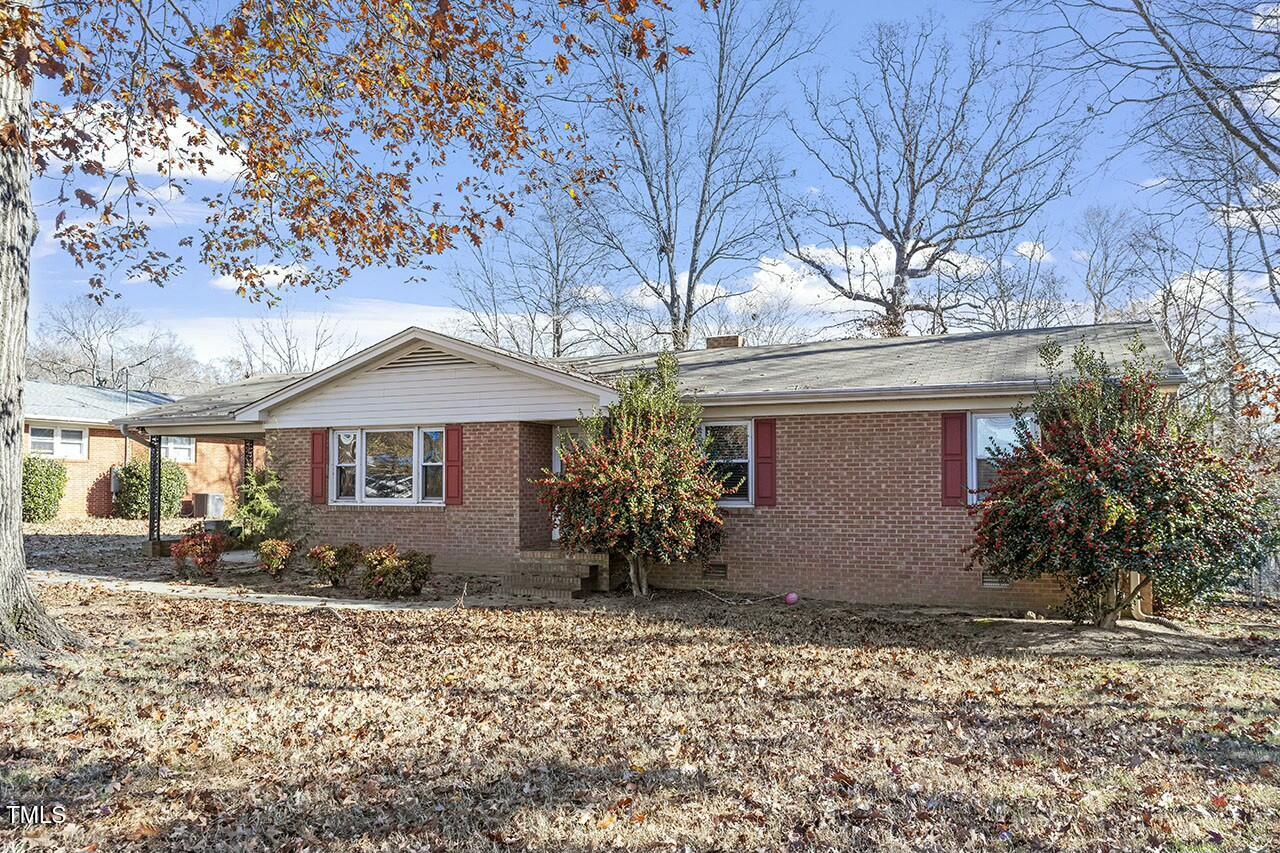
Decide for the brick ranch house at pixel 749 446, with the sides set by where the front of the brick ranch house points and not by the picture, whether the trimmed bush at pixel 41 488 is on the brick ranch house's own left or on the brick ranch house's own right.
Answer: on the brick ranch house's own right

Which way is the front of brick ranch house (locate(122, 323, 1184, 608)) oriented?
toward the camera

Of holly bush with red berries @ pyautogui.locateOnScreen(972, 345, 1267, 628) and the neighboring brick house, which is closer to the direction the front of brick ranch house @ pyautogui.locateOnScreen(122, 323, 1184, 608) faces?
the holly bush with red berries

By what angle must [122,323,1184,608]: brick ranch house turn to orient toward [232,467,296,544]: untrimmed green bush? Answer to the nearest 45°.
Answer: approximately 90° to its right

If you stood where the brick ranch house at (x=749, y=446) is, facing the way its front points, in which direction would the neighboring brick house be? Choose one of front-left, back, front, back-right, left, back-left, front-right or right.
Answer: back-right

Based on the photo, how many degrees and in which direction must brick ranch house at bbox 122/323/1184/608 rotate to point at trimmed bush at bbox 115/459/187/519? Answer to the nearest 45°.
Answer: approximately 135° to its right

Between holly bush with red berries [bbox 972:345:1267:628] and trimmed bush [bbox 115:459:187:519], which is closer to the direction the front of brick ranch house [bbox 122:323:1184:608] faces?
the holly bush with red berries
